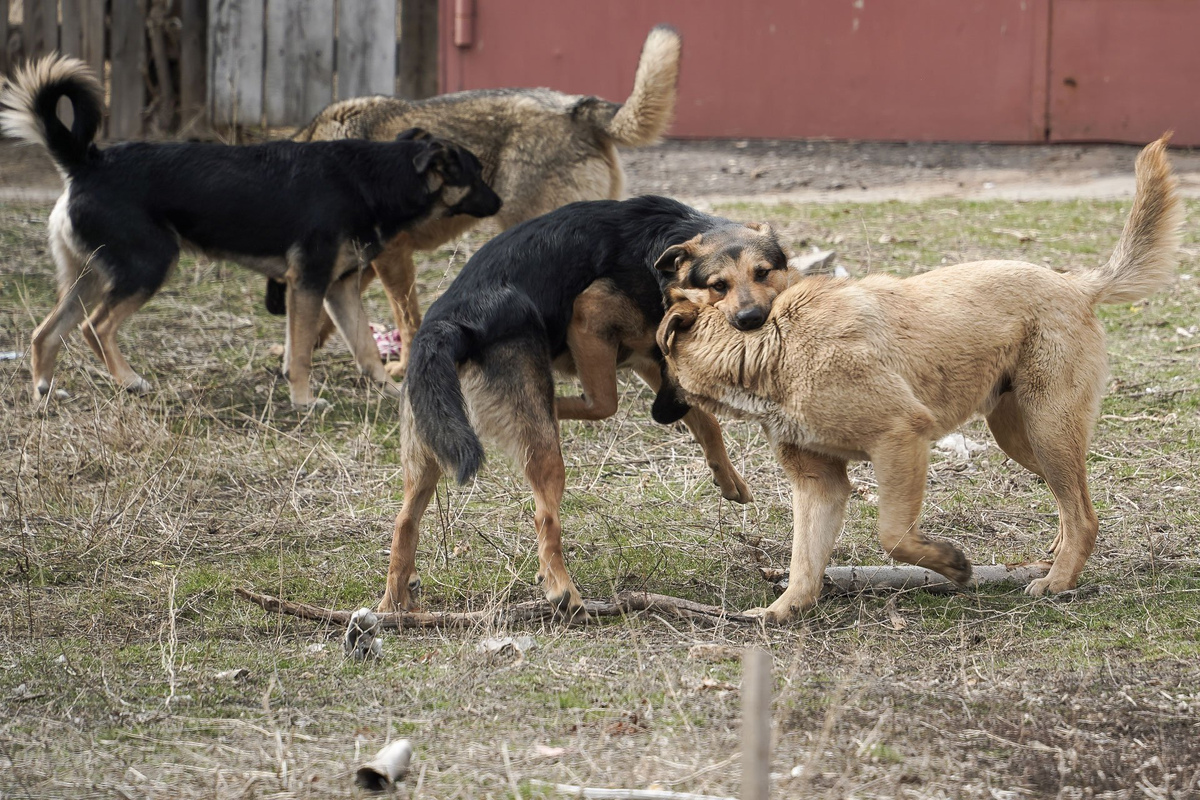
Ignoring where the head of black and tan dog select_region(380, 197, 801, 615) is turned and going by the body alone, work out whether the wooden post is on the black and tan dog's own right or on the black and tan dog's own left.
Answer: on the black and tan dog's own right

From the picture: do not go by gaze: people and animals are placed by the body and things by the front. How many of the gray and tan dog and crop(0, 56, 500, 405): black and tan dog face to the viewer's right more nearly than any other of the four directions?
1

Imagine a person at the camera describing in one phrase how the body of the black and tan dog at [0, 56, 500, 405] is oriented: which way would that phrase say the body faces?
to the viewer's right

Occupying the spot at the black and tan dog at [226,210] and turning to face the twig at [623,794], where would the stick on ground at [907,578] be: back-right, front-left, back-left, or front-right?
front-left

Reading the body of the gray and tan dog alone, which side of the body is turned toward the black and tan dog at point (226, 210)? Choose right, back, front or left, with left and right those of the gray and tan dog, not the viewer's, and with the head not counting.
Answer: front

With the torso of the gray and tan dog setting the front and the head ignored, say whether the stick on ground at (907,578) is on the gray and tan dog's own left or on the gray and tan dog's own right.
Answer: on the gray and tan dog's own left

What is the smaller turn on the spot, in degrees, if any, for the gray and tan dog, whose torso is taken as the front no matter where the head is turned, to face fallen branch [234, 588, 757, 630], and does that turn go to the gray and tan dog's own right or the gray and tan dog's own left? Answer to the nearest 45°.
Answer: approximately 90° to the gray and tan dog's own left

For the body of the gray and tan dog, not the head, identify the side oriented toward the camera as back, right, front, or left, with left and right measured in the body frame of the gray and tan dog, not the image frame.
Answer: left

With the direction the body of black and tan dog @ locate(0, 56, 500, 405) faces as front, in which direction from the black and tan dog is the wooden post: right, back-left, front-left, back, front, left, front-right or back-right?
right

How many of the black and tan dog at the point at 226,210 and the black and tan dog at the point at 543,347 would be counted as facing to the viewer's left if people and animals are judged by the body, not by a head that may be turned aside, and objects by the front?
0

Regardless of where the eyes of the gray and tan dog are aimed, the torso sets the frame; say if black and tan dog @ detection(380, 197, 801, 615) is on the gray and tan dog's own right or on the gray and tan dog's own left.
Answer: on the gray and tan dog's own left

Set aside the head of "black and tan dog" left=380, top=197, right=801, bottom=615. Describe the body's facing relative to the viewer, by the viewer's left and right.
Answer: facing away from the viewer and to the right of the viewer

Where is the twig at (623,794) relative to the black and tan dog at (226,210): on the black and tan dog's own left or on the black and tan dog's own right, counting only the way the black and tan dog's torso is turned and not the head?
on the black and tan dog's own right

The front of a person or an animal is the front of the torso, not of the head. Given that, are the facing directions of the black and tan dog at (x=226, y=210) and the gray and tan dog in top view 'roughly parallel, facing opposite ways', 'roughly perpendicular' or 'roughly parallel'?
roughly parallel, facing opposite ways

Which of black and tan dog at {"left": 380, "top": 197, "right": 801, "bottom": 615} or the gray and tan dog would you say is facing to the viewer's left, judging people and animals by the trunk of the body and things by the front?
the gray and tan dog

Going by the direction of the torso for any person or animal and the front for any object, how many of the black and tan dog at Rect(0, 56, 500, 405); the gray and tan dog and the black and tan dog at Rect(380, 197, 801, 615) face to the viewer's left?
1
